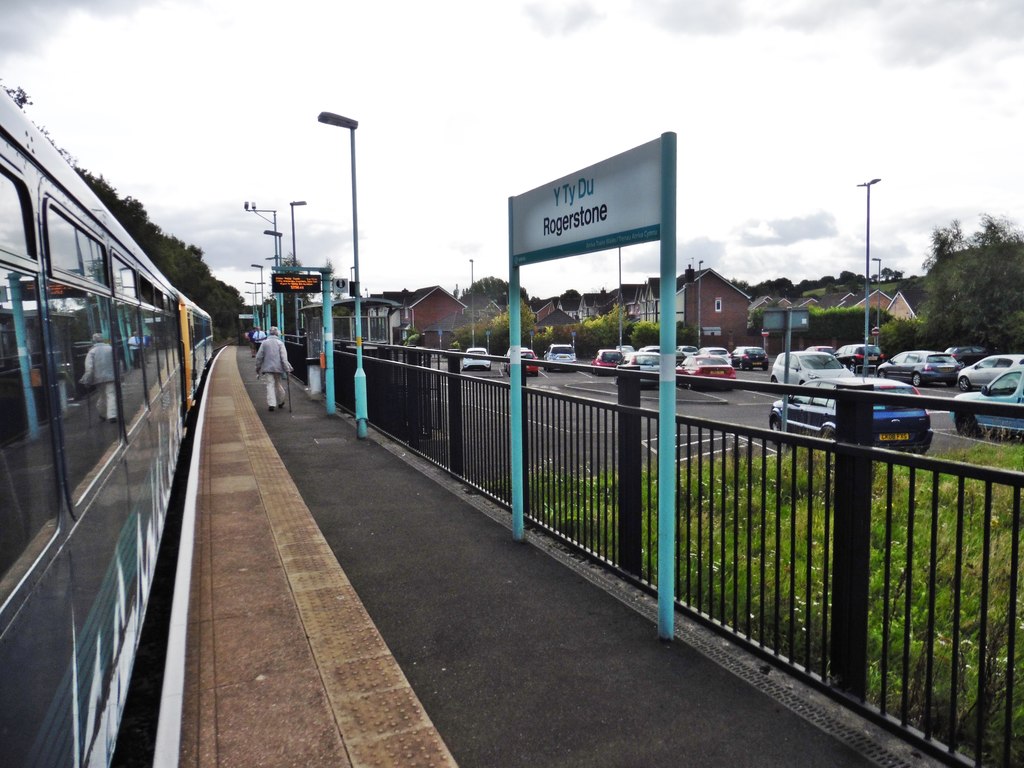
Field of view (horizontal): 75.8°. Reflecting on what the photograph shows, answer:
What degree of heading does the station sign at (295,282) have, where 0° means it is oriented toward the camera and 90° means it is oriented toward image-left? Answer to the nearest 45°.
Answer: approximately 0°

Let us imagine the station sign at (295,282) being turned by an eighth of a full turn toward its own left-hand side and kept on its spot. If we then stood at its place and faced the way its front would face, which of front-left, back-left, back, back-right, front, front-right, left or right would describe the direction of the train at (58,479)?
front-right

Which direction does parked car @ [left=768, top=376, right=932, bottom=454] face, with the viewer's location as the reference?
facing away from the viewer and to the left of the viewer

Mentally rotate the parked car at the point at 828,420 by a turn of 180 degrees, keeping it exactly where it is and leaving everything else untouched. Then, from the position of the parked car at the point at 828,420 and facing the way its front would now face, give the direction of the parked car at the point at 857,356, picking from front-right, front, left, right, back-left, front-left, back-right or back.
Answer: back-left
